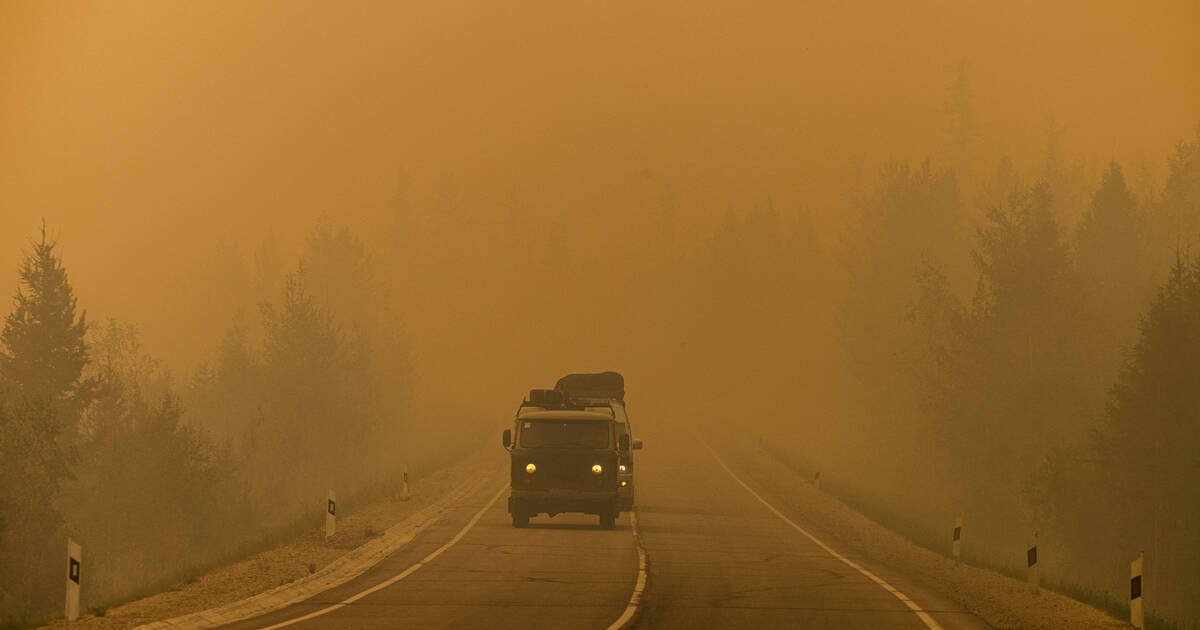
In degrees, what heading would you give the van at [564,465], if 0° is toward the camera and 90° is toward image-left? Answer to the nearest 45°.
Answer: approximately 0°

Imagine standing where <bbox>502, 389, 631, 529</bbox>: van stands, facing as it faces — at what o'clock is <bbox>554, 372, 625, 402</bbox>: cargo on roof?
The cargo on roof is roughly at 6 o'clock from the van.

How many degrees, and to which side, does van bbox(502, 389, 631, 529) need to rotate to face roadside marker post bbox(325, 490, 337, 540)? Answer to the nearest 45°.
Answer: approximately 45° to its right

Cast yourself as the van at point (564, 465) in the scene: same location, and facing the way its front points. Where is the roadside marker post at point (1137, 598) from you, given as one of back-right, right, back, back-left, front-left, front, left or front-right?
front-left

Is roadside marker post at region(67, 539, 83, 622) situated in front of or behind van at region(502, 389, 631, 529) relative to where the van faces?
in front
